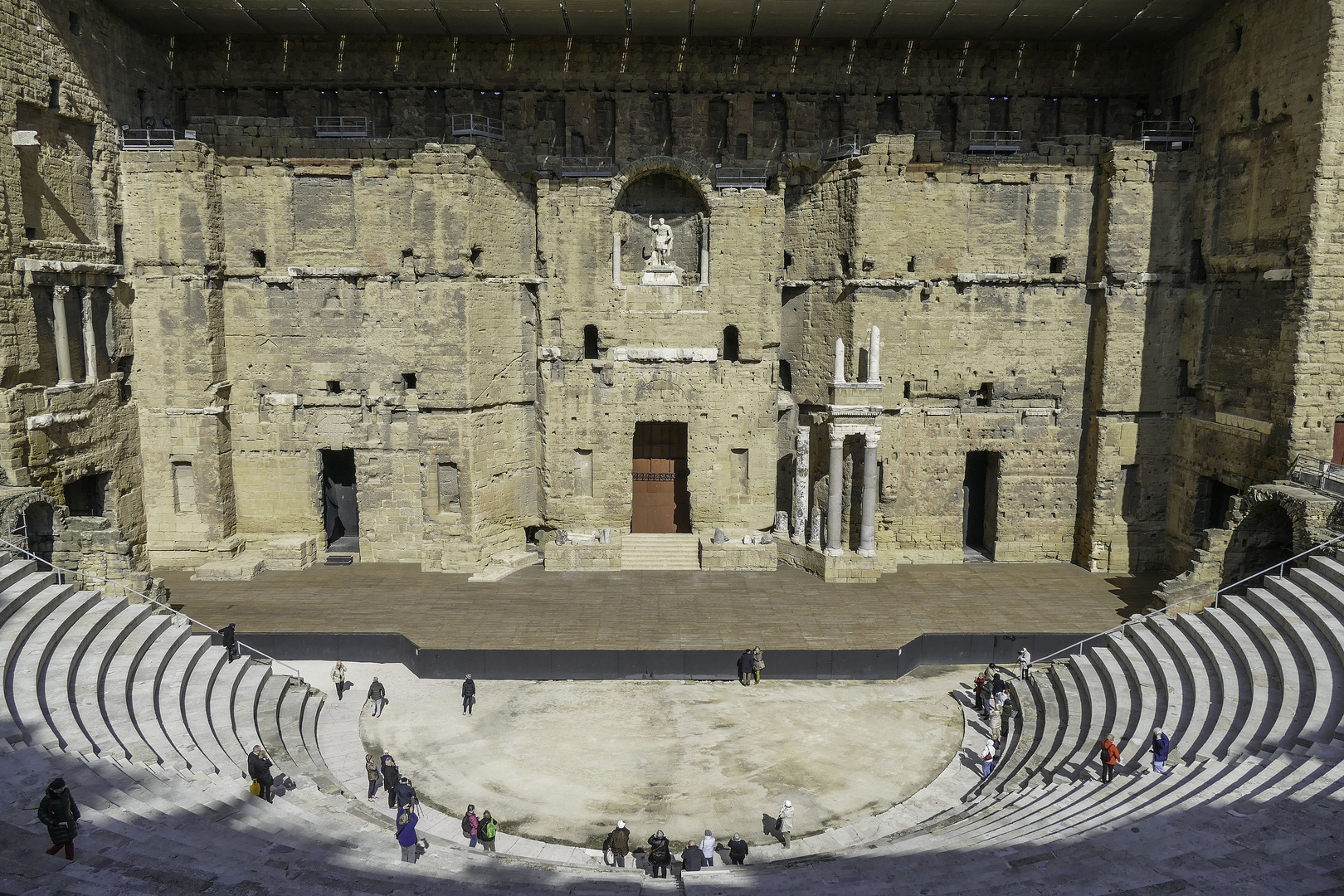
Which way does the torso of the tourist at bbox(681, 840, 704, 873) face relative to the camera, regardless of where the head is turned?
away from the camera

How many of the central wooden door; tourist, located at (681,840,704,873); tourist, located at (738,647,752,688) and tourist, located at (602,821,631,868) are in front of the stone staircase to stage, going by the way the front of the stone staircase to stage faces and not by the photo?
3

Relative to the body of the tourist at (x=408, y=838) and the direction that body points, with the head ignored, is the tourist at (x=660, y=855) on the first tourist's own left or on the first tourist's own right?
on the first tourist's own right

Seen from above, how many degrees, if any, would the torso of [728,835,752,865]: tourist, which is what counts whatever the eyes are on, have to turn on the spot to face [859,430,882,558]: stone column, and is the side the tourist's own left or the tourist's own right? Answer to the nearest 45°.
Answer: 0° — they already face it

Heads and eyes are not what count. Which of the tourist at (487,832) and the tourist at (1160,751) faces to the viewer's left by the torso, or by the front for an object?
the tourist at (1160,751)

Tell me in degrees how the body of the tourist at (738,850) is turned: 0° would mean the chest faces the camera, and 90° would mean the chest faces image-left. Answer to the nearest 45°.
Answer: approximately 180°

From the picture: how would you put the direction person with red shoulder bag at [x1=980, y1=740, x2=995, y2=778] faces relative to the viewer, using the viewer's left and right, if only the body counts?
facing away from the viewer

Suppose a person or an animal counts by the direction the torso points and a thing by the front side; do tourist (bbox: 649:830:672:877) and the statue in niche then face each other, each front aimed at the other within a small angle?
yes

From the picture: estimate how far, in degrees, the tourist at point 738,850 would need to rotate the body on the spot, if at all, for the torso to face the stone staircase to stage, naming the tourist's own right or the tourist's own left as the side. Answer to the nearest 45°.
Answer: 0° — they already face it

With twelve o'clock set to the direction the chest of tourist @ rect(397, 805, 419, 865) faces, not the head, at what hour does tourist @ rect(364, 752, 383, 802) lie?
tourist @ rect(364, 752, 383, 802) is roughly at 10 o'clock from tourist @ rect(397, 805, 419, 865).

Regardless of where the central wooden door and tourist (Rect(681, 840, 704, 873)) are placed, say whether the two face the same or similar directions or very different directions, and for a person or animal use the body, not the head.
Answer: very different directions
